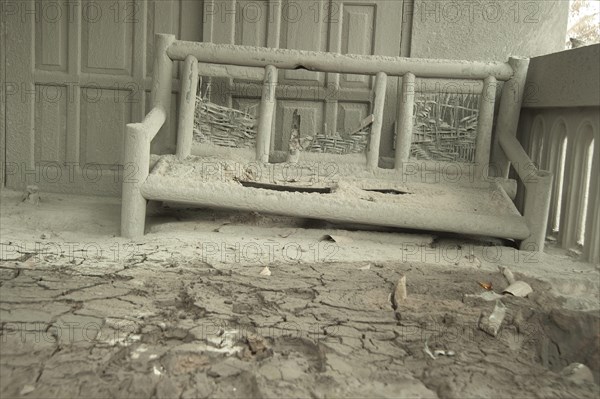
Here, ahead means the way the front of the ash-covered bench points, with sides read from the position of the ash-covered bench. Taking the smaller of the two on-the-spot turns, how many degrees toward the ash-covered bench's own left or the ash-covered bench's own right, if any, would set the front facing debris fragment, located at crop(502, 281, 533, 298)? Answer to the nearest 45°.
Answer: approximately 45° to the ash-covered bench's own left

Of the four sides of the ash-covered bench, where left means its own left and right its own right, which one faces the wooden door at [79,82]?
right

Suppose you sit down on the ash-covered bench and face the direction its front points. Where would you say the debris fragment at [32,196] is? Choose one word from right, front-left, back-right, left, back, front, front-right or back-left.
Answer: right

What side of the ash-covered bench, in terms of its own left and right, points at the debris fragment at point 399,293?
front

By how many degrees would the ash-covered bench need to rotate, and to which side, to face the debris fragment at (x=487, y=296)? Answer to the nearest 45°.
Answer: approximately 45° to its left

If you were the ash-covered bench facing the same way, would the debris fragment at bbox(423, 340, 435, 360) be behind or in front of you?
in front

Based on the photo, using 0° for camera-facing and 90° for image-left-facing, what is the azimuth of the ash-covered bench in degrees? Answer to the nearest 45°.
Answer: approximately 0°

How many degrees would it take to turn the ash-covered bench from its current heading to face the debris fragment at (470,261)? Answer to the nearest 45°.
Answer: approximately 45° to its left

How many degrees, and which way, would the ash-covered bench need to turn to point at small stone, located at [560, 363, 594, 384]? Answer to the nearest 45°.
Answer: approximately 45° to its left

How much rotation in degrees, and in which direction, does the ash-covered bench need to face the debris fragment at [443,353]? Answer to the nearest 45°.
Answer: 0° — it already faces it
